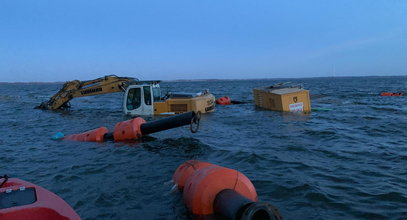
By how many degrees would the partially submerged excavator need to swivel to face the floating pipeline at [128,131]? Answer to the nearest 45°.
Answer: approximately 90° to its left

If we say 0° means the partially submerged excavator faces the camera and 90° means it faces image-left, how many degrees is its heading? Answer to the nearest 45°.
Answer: approximately 90°

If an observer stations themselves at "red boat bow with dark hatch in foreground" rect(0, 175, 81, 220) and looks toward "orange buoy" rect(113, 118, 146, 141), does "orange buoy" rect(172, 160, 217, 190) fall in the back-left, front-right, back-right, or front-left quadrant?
front-right

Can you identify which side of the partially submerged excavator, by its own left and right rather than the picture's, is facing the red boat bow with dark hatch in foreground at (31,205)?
left

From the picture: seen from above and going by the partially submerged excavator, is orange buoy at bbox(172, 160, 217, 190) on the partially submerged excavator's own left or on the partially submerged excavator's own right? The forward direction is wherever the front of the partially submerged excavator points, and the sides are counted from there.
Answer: on the partially submerged excavator's own left

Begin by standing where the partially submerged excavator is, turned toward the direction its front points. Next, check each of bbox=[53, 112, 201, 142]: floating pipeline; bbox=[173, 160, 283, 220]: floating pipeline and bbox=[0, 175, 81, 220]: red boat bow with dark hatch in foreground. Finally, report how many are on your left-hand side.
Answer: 3

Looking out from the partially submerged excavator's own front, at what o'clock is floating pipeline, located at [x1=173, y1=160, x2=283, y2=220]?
The floating pipeline is roughly at 9 o'clock from the partially submerged excavator.
